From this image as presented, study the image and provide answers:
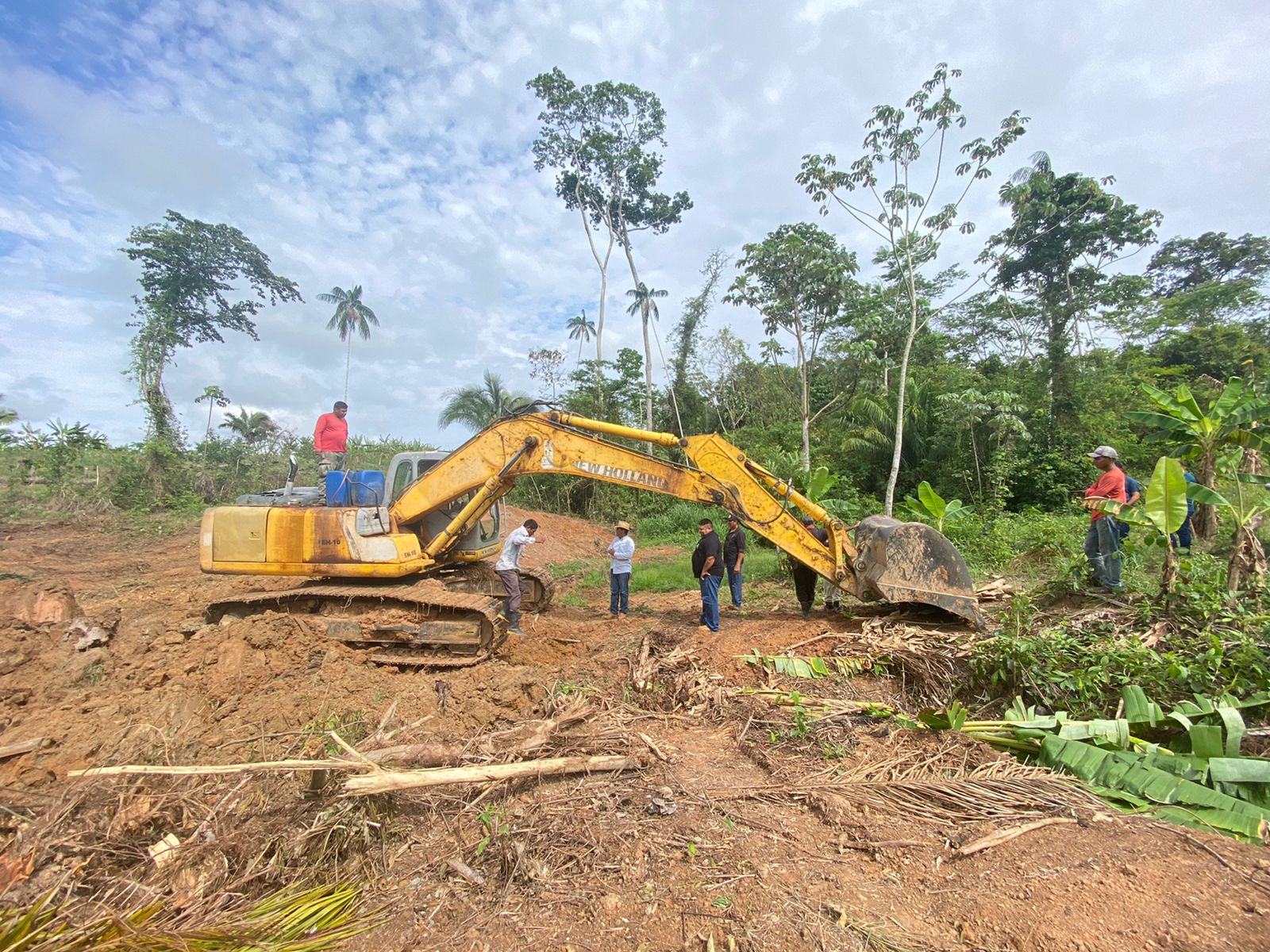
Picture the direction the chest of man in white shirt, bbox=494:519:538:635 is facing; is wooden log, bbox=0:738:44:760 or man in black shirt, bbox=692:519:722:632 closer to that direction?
the man in black shirt

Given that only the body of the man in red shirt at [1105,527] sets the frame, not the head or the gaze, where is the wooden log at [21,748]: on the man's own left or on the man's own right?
on the man's own left

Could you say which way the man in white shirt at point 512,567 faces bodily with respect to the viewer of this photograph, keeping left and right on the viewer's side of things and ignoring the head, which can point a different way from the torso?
facing to the right of the viewer

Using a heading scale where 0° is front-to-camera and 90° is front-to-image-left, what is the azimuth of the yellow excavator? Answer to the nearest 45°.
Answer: approximately 270°

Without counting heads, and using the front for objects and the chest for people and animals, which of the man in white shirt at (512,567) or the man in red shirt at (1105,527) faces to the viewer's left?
the man in red shirt

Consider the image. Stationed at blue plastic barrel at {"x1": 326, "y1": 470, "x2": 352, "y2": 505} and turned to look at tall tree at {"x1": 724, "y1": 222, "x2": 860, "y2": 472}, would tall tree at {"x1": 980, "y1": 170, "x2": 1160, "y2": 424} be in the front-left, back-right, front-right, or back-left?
front-right

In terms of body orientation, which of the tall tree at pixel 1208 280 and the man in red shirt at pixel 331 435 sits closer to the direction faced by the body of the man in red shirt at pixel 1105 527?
the man in red shirt

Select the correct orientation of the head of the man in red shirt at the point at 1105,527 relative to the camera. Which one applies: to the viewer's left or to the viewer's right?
to the viewer's left

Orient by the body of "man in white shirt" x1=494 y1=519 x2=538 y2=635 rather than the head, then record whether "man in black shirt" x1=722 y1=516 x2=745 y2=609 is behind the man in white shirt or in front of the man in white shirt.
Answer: in front

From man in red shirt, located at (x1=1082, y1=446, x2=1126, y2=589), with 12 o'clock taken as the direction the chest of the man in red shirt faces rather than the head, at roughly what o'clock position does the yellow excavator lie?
The yellow excavator is roughly at 11 o'clock from the man in red shirt.

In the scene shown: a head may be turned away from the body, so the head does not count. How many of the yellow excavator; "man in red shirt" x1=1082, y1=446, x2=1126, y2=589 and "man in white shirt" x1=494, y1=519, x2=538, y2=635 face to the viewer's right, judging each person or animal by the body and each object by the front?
2

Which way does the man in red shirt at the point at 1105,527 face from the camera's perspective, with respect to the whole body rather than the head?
to the viewer's left

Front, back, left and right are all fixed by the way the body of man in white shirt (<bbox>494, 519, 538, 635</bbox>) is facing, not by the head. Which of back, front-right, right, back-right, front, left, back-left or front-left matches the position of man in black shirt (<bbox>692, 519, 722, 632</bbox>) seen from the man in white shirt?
front

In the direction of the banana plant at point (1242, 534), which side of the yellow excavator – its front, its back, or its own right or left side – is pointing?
front

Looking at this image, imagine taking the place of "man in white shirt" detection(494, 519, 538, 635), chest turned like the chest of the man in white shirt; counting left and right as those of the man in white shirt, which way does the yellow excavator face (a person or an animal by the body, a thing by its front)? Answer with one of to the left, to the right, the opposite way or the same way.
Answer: the same way

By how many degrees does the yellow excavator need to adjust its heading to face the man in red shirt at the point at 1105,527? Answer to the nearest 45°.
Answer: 0° — it already faces them
